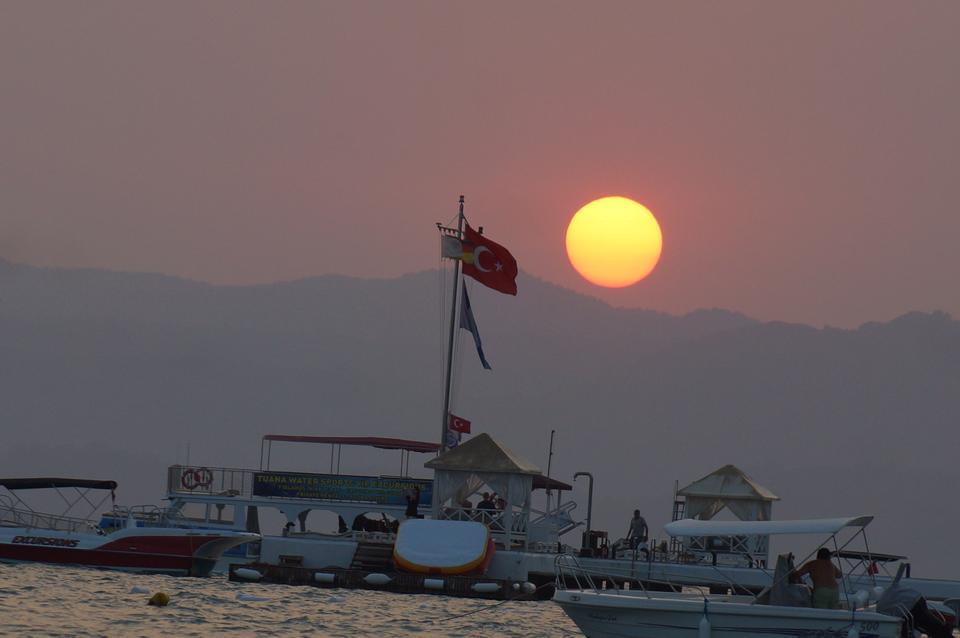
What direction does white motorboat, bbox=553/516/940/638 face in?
to the viewer's left

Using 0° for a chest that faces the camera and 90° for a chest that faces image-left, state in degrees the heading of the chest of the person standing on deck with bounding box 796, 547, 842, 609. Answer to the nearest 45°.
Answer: approximately 180°

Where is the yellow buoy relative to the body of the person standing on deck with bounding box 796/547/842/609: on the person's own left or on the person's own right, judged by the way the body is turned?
on the person's own left
